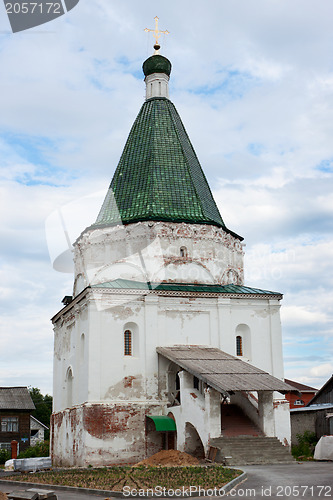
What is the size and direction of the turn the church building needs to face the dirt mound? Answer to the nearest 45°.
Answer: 0° — it already faces it

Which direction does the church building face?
toward the camera

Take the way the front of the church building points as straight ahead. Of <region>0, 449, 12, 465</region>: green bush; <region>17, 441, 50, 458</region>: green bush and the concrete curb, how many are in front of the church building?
1

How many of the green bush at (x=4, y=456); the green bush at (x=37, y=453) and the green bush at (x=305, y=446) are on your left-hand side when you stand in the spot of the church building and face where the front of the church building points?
1

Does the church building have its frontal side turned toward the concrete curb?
yes

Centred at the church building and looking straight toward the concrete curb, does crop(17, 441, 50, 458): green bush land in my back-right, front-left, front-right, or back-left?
back-right

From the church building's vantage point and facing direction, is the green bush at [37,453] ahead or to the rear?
to the rear

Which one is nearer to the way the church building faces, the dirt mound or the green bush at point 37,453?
the dirt mound

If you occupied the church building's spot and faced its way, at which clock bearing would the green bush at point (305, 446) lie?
The green bush is roughly at 9 o'clock from the church building.

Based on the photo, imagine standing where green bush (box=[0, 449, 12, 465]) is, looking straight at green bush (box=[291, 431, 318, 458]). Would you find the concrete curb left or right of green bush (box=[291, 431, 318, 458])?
right

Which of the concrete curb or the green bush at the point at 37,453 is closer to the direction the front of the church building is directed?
the concrete curb
